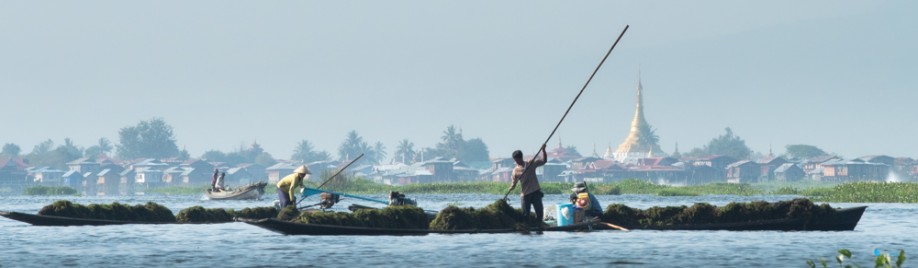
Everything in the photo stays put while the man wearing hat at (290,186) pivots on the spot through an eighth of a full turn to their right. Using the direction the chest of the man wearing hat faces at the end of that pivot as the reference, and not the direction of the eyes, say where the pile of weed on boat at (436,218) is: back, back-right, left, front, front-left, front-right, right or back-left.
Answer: front

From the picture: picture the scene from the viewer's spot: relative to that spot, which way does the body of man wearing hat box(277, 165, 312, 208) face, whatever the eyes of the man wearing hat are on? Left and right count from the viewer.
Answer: facing to the right of the viewer
